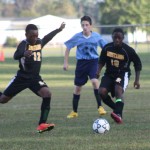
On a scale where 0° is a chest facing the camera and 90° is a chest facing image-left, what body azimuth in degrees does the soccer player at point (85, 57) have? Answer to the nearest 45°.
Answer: approximately 0°

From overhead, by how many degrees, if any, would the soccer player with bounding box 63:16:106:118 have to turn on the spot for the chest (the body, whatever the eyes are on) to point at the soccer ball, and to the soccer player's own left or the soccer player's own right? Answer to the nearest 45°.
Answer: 0° — they already face it

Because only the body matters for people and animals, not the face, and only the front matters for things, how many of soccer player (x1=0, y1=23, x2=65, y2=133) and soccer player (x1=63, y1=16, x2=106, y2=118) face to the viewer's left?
0

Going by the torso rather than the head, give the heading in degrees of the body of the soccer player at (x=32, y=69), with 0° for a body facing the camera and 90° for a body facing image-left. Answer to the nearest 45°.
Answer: approximately 315°

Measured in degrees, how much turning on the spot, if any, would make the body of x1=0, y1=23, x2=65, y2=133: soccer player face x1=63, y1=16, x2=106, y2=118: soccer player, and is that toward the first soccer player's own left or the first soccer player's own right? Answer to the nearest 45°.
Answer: approximately 90° to the first soccer player's own left
